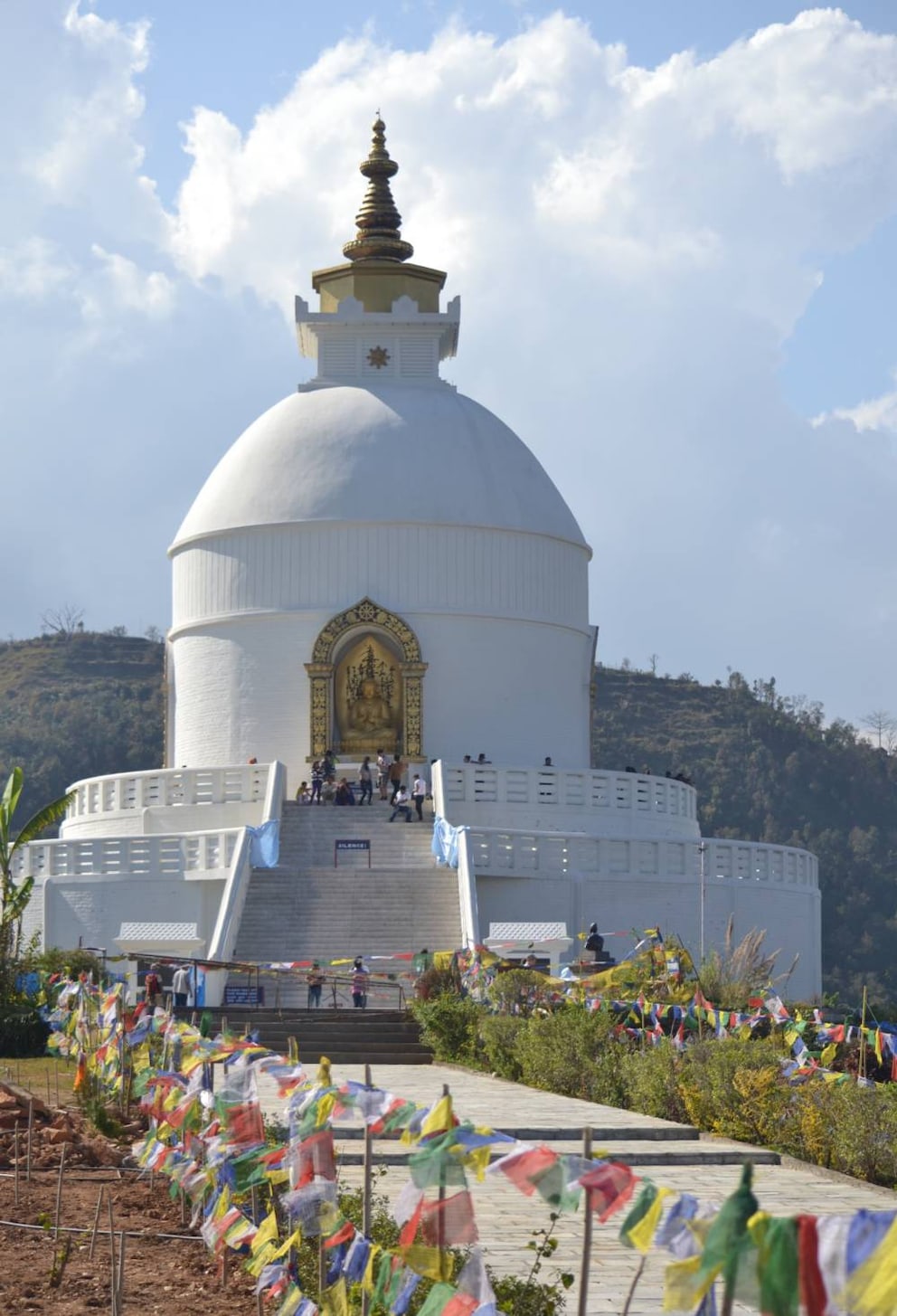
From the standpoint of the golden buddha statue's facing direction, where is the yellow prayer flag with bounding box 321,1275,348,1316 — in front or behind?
in front

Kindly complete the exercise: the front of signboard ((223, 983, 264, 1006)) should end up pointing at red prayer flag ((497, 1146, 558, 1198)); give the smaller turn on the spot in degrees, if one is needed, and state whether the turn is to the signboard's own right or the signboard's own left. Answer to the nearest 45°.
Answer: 0° — it already faces it

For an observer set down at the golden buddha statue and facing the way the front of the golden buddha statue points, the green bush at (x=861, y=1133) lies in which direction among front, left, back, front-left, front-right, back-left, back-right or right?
front

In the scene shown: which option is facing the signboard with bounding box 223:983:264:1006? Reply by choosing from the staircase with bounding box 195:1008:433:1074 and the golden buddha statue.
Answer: the golden buddha statue

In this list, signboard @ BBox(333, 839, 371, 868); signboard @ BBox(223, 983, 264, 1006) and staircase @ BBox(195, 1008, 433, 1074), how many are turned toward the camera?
3

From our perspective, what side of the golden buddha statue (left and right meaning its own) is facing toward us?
front

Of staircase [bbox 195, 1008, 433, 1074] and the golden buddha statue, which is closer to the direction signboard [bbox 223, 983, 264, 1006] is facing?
the staircase

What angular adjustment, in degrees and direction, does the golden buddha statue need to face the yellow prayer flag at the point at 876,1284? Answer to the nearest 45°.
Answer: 0° — it already faces it

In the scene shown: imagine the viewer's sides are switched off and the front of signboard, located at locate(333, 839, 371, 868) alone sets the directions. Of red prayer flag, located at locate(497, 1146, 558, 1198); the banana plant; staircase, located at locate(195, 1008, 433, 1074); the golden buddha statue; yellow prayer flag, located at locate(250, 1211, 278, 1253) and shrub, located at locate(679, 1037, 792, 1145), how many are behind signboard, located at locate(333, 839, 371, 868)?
1

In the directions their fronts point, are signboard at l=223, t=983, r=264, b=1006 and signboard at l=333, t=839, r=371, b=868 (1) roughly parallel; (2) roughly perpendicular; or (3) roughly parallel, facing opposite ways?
roughly parallel

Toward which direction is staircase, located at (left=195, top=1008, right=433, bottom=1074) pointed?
toward the camera

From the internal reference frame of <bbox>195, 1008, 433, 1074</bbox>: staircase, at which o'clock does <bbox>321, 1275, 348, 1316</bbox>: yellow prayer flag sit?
The yellow prayer flag is roughly at 12 o'clock from the staircase.

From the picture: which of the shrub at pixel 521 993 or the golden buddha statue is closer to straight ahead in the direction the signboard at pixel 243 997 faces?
the shrub

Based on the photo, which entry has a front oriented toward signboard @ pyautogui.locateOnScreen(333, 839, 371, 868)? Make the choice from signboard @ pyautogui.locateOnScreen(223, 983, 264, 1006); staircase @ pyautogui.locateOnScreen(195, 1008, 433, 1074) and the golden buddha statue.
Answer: the golden buddha statue

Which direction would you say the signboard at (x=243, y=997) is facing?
toward the camera

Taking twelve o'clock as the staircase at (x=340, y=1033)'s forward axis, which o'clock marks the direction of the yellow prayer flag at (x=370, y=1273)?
The yellow prayer flag is roughly at 12 o'clock from the staircase.

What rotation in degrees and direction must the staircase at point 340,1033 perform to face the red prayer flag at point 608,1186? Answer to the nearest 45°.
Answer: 0° — it already faces it

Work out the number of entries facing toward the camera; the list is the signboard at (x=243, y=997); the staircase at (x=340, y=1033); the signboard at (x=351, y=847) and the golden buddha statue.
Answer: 4
